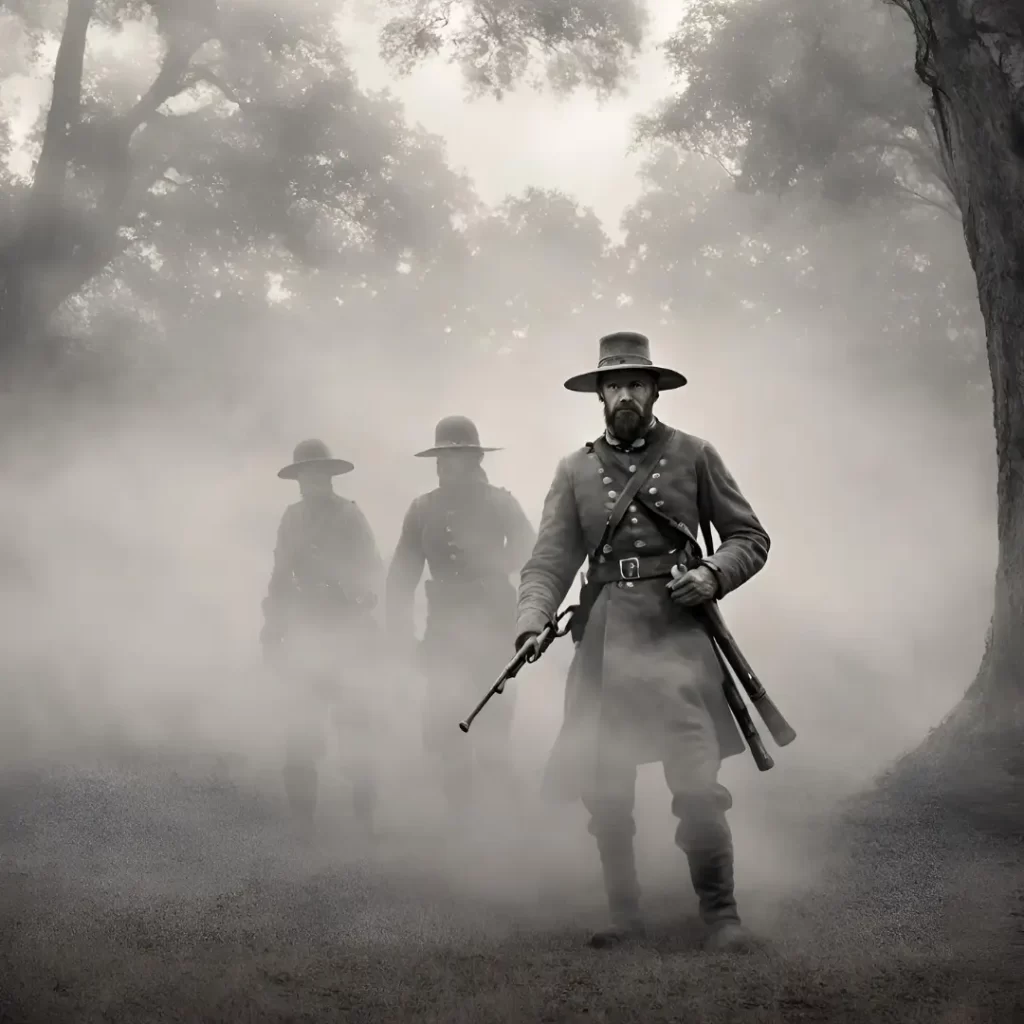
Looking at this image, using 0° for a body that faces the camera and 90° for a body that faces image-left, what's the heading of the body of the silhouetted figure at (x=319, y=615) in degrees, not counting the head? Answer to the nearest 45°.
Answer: approximately 0°

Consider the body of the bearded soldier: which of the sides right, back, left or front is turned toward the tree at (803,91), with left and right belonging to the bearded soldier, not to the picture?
back

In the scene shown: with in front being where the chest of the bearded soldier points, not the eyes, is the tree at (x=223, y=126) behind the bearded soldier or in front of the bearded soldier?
behind

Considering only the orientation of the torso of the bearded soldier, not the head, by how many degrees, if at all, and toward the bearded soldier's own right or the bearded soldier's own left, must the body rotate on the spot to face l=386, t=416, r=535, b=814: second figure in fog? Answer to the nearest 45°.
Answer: approximately 180°

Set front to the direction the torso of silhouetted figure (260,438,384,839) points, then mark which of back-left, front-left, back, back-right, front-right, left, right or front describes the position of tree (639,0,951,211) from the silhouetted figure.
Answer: back-left

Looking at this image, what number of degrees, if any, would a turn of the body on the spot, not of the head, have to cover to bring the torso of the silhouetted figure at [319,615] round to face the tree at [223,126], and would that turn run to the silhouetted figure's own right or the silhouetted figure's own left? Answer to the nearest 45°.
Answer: approximately 180°

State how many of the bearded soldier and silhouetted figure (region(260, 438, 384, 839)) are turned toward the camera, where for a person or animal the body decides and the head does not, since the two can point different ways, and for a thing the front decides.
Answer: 2
